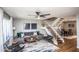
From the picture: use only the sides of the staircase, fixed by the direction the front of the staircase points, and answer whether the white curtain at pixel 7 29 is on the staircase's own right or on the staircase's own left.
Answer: on the staircase's own right
